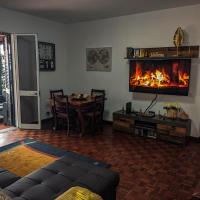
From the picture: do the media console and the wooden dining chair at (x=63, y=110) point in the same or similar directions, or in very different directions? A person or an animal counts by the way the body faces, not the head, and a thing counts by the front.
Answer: very different directions

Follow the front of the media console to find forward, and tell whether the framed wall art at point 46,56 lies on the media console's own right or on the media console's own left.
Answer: on the media console's own right

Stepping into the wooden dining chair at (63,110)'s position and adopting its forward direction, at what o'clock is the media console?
The media console is roughly at 2 o'clock from the wooden dining chair.

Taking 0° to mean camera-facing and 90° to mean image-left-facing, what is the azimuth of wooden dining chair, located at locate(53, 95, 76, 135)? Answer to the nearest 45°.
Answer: approximately 225°

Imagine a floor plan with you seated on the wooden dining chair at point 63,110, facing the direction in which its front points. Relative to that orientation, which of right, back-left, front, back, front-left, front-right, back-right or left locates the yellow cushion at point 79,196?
back-right

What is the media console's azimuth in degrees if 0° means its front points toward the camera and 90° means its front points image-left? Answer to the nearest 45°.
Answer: approximately 45°

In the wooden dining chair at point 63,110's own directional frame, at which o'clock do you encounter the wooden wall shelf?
The wooden wall shelf is roughly at 2 o'clock from the wooden dining chair.

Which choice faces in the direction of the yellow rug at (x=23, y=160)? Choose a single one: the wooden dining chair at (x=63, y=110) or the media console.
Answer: the media console

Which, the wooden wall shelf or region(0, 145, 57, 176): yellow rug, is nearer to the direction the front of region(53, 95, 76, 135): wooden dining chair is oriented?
the wooden wall shelf

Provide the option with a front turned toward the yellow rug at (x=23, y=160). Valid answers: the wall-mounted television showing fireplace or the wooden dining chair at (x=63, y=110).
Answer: the wall-mounted television showing fireplace

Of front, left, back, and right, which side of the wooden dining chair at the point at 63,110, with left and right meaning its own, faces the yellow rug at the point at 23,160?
back

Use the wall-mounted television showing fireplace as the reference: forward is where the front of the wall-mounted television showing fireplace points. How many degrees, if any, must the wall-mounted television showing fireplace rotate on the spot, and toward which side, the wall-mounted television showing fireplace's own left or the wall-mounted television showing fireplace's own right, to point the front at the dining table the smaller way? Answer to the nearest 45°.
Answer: approximately 45° to the wall-mounted television showing fireplace's own right
